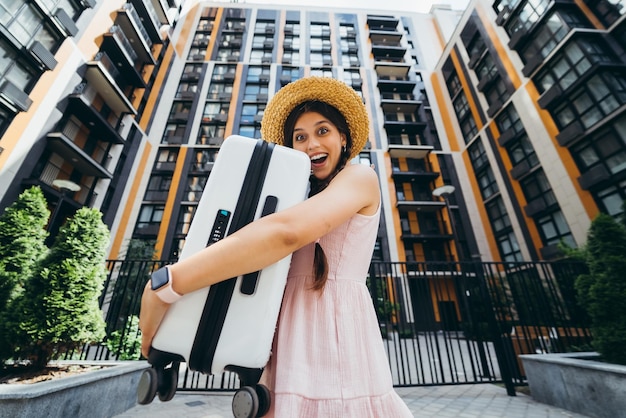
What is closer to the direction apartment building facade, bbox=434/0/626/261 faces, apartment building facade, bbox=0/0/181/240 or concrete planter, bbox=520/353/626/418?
the apartment building facade

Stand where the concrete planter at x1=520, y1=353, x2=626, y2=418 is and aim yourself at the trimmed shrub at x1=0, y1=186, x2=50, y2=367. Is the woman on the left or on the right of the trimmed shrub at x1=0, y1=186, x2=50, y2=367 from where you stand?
left

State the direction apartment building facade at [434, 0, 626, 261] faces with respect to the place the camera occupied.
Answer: facing the viewer and to the left of the viewer

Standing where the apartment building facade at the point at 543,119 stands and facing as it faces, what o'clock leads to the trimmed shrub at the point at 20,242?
The trimmed shrub is roughly at 11 o'clock from the apartment building facade.

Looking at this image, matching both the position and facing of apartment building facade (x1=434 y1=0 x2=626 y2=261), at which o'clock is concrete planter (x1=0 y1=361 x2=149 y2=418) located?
The concrete planter is roughly at 11 o'clock from the apartment building facade.

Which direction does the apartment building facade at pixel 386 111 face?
toward the camera

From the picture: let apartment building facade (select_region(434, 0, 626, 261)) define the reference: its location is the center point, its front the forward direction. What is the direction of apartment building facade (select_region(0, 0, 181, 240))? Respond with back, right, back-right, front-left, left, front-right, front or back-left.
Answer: front

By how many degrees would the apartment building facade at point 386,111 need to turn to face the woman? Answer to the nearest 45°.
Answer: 0° — it already faces them

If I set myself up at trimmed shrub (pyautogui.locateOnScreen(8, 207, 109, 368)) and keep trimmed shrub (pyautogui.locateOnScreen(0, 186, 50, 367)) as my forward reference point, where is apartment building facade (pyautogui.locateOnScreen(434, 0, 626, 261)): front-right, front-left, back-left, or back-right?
back-right
